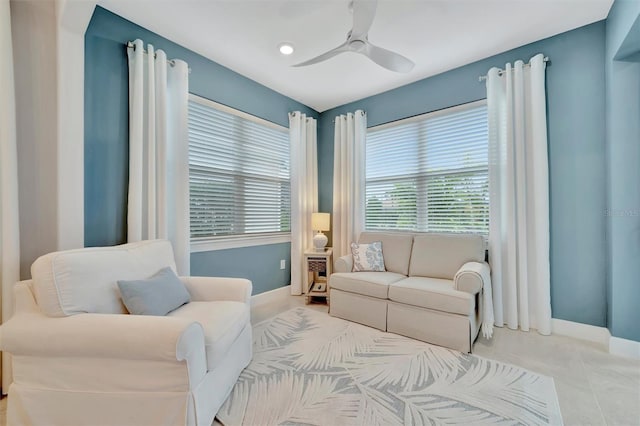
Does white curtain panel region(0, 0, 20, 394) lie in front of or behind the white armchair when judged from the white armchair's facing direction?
behind

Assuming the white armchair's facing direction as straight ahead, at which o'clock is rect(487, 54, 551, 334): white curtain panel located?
The white curtain panel is roughly at 11 o'clock from the white armchair.

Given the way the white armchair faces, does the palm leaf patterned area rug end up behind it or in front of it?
in front

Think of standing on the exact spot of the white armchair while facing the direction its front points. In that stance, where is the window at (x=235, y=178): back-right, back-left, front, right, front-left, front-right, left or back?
left

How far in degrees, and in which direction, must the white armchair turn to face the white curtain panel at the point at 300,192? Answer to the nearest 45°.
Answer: approximately 90° to its left

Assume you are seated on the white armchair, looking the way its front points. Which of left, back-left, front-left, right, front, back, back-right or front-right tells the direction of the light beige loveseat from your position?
front-left

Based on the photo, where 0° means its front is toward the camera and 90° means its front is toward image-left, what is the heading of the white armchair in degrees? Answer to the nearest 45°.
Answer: approximately 315°

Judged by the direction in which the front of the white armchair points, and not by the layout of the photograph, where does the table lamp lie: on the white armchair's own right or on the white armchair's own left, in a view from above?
on the white armchair's own left
